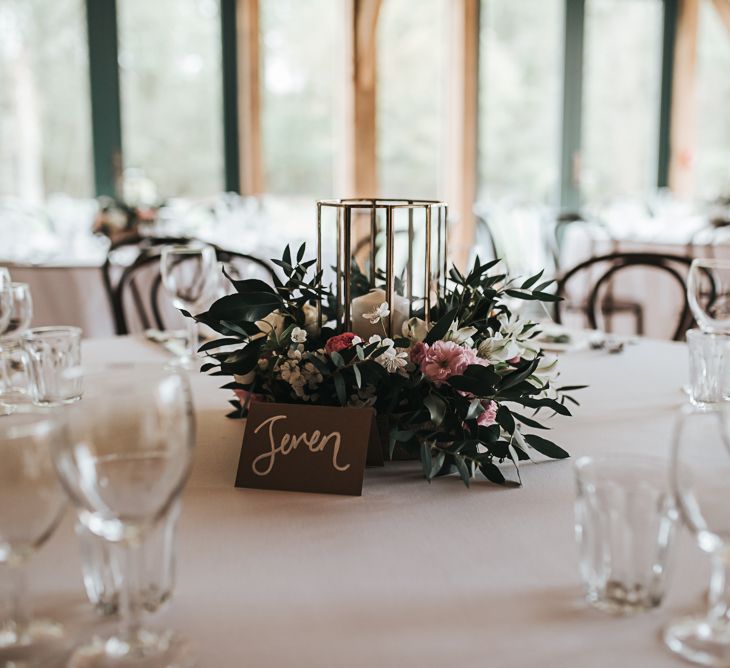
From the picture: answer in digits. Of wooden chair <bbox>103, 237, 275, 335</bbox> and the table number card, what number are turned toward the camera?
2

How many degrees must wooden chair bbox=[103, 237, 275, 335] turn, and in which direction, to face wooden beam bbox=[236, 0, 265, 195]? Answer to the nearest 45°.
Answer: approximately 180°

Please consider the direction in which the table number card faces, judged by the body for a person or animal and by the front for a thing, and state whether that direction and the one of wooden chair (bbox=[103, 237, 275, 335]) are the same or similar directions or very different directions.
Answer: same or similar directions

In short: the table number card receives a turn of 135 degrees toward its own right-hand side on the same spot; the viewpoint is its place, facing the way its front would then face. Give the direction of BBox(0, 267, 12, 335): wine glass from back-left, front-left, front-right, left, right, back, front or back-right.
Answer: front

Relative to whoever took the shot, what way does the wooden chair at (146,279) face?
facing the viewer

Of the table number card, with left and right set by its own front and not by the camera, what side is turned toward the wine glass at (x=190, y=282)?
back

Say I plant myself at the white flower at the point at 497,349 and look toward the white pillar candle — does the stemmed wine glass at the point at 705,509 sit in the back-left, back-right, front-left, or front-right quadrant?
back-left

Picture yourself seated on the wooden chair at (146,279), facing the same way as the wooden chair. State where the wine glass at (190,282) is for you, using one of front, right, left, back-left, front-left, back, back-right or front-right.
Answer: front

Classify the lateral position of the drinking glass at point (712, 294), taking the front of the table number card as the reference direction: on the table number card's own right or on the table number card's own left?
on the table number card's own left

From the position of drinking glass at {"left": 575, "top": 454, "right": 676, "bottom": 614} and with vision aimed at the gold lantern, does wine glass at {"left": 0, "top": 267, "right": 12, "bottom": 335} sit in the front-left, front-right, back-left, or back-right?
front-left

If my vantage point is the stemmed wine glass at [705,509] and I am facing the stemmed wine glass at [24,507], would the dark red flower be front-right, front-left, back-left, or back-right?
front-right

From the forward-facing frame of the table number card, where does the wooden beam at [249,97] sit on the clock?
The wooden beam is roughly at 6 o'clock from the table number card.

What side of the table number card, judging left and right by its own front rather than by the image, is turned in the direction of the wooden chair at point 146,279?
back

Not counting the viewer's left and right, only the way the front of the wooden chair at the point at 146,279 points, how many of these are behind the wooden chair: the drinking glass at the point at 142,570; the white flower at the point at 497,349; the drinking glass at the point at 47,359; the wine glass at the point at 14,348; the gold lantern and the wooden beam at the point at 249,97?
1

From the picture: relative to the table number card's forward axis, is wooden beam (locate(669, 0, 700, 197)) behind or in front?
behind

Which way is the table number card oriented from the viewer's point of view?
toward the camera

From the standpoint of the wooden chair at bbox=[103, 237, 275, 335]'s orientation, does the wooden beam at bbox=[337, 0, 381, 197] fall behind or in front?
behind
